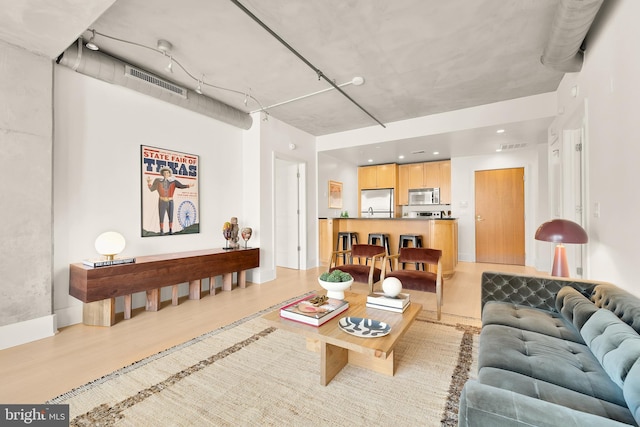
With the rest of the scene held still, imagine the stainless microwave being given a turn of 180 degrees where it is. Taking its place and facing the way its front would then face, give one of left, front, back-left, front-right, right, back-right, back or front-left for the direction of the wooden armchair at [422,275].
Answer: back

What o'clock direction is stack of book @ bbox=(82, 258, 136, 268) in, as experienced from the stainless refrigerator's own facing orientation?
The stack of book is roughly at 1 o'clock from the stainless refrigerator.

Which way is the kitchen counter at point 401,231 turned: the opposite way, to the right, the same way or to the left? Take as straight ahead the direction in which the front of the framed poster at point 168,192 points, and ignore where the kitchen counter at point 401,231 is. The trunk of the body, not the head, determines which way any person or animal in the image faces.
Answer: to the right

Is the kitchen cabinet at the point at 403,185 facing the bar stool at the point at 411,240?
yes

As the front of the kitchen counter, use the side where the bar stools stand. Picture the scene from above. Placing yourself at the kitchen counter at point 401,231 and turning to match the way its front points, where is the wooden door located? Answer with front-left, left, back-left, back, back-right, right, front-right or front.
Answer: back-left

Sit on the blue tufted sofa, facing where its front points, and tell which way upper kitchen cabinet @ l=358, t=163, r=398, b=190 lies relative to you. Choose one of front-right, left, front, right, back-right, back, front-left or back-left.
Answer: front-right

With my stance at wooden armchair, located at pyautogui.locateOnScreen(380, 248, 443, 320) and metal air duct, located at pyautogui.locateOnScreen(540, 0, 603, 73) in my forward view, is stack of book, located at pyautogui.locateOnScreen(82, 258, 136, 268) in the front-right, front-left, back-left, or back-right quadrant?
back-right

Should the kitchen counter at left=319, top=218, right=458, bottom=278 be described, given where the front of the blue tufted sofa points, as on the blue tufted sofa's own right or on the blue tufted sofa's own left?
on the blue tufted sofa's own right

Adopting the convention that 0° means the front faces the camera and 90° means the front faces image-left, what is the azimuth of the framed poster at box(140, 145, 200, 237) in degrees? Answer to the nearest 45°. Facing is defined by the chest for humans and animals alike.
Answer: approximately 315°

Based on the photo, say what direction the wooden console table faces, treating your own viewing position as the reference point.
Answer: facing the viewer and to the right of the viewer

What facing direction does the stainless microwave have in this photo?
toward the camera

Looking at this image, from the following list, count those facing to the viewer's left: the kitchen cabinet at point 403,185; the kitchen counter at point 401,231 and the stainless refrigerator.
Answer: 0

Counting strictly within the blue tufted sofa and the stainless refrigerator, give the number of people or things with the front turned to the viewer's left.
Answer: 1

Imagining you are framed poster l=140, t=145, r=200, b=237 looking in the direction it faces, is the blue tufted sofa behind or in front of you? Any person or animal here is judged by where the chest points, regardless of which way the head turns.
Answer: in front

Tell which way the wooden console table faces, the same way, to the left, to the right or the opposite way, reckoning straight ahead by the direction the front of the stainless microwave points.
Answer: to the left

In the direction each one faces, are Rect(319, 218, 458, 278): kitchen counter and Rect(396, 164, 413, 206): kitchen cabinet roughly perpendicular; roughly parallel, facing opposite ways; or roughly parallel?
roughly parallel

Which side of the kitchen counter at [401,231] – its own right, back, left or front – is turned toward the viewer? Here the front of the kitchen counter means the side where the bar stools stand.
front

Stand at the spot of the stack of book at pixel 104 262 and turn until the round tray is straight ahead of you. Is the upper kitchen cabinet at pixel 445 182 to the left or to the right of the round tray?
left

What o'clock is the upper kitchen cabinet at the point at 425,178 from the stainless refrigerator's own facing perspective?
The upper kitchen cabinet is roughly at 9 o'clock from the stainless refrigerator.

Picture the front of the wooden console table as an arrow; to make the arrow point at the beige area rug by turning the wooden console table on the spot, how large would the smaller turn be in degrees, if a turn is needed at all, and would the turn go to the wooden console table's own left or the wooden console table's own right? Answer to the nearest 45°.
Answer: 0° — it already faces it
